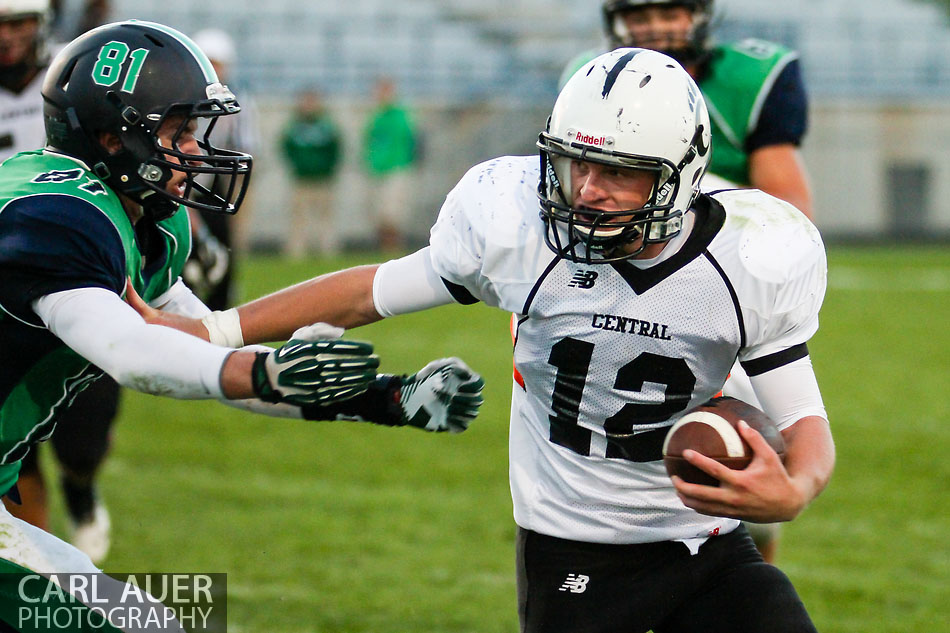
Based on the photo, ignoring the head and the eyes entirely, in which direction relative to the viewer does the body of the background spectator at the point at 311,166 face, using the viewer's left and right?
facing the viewer

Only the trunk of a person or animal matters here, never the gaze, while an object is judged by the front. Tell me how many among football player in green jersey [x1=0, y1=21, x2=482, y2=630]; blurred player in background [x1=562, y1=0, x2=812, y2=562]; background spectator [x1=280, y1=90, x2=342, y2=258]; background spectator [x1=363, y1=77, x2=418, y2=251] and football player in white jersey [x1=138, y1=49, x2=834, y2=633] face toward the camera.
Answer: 4

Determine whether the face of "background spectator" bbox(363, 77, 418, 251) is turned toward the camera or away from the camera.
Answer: toward the camera

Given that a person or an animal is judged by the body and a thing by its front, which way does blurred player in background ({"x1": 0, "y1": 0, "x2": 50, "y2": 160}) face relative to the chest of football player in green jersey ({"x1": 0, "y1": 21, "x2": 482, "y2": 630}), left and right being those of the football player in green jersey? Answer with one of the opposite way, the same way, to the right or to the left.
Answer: to the right

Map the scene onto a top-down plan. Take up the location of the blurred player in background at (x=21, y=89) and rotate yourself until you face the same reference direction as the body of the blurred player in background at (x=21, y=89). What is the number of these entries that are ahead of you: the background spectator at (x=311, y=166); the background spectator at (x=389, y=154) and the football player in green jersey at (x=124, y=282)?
1

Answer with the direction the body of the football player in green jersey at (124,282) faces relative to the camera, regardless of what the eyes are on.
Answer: to the viewer's right

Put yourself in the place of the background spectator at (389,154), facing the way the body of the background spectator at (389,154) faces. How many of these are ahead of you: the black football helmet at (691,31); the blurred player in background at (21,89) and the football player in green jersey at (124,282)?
3

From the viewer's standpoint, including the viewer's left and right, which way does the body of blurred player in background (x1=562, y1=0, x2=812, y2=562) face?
facing the viewer

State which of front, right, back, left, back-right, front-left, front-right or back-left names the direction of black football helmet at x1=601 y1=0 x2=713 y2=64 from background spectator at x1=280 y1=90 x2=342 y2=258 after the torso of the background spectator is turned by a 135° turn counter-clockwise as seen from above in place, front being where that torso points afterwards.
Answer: back-right

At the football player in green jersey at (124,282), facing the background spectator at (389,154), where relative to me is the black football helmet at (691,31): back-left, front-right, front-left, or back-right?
front-right

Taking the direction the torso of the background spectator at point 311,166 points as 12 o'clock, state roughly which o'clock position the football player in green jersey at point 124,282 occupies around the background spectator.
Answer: The football player in green jersey is roughly at 12 o'clock from the background spectator.

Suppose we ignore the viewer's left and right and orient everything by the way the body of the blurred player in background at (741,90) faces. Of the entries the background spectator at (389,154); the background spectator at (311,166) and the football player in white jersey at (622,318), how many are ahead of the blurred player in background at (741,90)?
1

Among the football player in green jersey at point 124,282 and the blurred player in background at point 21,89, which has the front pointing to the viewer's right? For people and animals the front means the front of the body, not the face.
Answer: the football player in green jersey

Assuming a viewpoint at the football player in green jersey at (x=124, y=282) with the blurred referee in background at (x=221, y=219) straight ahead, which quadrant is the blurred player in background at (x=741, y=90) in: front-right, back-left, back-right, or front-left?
front-right

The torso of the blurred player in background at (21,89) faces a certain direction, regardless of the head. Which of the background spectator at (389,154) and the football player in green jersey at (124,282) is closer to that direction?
the football player in green jersey

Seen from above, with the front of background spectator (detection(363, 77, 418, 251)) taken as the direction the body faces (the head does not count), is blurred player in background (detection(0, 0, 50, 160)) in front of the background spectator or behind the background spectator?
in front
